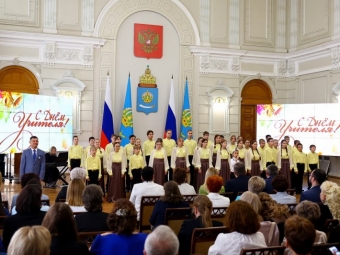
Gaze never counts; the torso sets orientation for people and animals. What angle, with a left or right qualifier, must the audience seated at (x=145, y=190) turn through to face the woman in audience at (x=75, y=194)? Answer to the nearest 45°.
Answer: approximately 135° to their left

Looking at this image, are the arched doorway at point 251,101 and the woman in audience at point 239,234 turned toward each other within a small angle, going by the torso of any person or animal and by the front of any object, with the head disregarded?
yes

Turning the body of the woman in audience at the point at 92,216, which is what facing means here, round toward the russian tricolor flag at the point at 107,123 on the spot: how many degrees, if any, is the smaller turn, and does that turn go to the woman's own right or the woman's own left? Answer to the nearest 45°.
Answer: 0° — they already face it

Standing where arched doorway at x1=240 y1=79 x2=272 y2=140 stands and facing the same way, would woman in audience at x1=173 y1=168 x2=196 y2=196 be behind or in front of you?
in front

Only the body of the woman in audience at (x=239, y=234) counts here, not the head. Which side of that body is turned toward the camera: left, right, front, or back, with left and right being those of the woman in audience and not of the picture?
back

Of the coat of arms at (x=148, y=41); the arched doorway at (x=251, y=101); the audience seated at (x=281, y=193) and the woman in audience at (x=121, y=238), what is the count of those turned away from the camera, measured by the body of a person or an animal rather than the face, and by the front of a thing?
2

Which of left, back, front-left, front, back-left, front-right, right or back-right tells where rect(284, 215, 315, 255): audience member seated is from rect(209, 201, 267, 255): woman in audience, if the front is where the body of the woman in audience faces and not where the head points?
back-right

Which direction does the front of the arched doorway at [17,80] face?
toward the camera

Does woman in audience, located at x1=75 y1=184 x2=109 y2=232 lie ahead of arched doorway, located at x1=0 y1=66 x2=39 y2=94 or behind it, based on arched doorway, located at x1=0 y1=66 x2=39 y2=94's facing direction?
ahead

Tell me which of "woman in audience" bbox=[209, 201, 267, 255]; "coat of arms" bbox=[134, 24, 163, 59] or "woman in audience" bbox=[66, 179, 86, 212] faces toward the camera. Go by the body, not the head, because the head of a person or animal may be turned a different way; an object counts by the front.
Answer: the coat of arms

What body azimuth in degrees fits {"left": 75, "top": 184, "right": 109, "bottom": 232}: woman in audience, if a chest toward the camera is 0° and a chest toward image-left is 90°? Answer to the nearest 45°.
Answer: approximately 180°

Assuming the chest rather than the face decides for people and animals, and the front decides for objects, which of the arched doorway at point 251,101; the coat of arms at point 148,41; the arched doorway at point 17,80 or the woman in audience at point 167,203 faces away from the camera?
the woman in audience

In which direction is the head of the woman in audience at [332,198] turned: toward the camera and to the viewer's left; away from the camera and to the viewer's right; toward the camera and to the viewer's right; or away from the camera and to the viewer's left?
away from the camera and to the viewer's left

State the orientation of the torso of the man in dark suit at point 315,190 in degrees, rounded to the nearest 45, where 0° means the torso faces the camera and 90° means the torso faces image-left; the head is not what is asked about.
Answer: approximately 135°

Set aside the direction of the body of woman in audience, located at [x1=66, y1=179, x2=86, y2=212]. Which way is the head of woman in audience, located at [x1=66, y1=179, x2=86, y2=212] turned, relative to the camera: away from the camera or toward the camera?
away from the camera

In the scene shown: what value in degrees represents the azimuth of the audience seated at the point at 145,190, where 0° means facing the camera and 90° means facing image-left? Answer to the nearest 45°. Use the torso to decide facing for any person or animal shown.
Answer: approximately 180°

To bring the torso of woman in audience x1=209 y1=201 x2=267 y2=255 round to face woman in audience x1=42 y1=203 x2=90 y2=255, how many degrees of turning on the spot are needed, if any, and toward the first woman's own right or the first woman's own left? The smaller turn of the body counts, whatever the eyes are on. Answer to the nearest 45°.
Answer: approximately 135° to the first woman's own left
